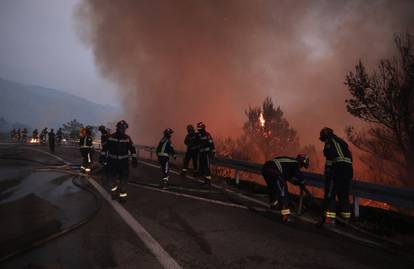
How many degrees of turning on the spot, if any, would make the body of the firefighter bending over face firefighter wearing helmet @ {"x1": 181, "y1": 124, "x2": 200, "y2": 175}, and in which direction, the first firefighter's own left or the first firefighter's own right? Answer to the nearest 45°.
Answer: approximately 135° to the first firefighter's own left

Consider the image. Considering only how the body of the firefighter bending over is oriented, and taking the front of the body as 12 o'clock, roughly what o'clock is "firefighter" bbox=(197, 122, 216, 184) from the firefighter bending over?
The firefighter is roughly at 8 o'clock from the firefighter bending over.

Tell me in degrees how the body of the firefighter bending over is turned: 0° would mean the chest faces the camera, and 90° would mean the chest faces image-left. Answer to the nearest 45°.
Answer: approximately 270°

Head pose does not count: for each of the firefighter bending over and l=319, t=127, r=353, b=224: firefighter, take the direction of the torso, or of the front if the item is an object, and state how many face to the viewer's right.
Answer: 1

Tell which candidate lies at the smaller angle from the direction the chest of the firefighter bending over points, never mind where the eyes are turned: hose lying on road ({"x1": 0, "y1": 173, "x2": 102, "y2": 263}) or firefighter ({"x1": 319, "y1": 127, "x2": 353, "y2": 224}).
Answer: the firefighter

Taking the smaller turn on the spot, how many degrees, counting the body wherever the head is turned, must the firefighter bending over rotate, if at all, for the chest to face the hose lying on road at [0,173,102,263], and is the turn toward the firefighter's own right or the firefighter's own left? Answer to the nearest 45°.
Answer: approximately 135° to the firefighter's own right

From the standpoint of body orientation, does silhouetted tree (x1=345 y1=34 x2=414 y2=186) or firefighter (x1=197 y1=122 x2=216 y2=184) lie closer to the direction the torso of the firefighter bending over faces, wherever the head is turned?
the silhouetted tree

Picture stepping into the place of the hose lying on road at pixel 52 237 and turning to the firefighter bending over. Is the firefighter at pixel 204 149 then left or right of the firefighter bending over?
left
